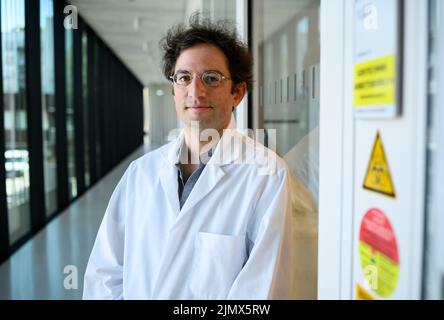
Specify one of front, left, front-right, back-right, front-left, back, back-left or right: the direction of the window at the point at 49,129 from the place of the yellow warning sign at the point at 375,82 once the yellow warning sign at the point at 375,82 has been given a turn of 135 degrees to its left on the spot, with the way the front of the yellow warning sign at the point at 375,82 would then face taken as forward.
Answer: back-left

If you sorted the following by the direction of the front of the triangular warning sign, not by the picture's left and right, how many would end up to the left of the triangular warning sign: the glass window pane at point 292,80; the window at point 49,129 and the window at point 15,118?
0

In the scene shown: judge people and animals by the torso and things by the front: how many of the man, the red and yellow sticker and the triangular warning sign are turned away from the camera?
0

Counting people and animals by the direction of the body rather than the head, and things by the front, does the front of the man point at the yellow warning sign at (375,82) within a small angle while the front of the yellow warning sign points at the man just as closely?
no

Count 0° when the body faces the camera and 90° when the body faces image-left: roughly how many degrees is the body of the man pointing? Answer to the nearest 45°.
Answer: approximately 45°

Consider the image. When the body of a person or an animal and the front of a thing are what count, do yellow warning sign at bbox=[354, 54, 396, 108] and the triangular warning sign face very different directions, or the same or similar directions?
same or similar directions

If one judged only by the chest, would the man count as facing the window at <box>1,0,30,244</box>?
no

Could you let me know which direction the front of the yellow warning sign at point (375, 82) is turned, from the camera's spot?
facing the viewer and to the left of the viewer

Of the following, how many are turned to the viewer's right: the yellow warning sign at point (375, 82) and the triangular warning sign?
0

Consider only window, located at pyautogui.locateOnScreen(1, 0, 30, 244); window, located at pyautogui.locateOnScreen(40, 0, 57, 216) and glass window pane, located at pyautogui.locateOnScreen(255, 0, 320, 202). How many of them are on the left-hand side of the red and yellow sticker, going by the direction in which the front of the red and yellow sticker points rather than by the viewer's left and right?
0

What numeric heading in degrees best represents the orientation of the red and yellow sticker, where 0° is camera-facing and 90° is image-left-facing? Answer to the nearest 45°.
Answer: approximately 45°

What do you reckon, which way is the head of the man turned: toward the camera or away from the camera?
toward the camera

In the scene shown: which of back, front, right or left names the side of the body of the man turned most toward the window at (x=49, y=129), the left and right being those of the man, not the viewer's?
right

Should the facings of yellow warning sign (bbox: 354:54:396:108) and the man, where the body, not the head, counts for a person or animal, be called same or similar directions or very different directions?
same or similar directions
